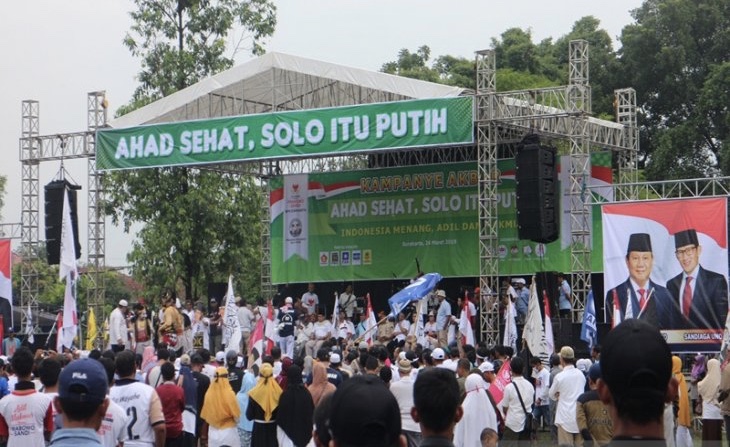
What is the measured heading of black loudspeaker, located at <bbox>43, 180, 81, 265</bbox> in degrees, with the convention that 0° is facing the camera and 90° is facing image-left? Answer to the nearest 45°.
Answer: approximately 45°

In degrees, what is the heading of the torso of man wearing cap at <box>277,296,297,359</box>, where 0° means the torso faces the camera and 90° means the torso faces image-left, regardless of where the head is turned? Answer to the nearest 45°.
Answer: approximately 0°

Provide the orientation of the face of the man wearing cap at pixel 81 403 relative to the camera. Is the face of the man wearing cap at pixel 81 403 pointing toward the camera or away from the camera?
away from the camera

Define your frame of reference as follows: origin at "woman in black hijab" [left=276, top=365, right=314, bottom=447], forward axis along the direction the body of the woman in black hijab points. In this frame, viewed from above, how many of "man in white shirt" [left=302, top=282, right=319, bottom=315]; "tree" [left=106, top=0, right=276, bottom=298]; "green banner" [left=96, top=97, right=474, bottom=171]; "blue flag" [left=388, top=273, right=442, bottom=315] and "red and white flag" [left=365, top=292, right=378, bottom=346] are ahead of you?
5

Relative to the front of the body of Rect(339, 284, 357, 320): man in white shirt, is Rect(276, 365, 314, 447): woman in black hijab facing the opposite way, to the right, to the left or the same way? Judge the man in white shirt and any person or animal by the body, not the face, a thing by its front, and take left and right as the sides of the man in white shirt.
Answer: the opposite way

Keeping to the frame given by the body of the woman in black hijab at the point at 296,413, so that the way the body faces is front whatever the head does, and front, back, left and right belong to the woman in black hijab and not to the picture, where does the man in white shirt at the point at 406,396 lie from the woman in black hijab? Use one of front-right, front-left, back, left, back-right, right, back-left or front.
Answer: right

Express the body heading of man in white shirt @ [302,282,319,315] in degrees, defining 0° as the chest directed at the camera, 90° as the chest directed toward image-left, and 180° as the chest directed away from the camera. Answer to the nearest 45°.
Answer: approximately 0°

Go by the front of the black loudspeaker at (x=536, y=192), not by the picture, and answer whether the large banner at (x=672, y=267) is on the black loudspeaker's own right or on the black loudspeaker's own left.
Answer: on the black loudspeaker's own left

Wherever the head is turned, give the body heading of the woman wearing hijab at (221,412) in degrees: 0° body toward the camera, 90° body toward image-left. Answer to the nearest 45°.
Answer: approximately 180°

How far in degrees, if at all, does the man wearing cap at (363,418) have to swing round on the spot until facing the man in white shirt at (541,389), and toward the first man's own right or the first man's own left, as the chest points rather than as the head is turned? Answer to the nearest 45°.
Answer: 0° — they already face them

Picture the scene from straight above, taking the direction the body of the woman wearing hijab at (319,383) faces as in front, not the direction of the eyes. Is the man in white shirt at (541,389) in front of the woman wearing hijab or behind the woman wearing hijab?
in front

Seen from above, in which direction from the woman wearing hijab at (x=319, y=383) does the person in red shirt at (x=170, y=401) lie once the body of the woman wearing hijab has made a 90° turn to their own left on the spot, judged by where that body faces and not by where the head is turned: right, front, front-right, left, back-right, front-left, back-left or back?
front-left

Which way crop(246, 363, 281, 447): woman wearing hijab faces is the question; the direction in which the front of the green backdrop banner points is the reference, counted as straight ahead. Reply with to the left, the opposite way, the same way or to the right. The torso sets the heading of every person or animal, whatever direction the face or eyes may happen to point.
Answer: the opposite way

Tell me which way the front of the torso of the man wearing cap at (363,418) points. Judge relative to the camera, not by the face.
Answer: away from the camera

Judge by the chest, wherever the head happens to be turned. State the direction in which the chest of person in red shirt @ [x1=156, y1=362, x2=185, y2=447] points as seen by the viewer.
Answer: away from the camera
